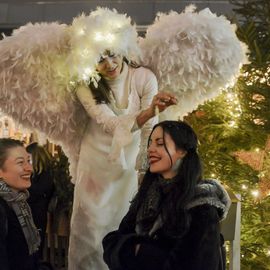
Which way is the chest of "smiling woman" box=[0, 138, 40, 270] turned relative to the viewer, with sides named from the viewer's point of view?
facing to the right of the viewer

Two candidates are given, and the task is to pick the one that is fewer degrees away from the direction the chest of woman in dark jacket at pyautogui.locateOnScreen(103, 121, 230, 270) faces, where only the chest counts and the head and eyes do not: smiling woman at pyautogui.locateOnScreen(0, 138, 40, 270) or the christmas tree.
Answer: the smiling woman

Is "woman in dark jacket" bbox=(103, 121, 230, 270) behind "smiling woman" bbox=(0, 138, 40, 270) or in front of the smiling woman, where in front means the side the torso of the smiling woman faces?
in front

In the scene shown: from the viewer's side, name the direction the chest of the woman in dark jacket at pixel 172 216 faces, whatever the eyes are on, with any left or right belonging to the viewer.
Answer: facing the viewer and to the left of the viewer

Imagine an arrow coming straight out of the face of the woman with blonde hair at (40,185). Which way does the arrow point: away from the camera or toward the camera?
away from the camera

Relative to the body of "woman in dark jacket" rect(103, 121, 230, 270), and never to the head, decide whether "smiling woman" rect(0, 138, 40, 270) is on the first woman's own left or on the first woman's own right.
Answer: on the first woman's own right

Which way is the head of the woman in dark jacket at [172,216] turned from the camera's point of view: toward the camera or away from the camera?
toward the camera
